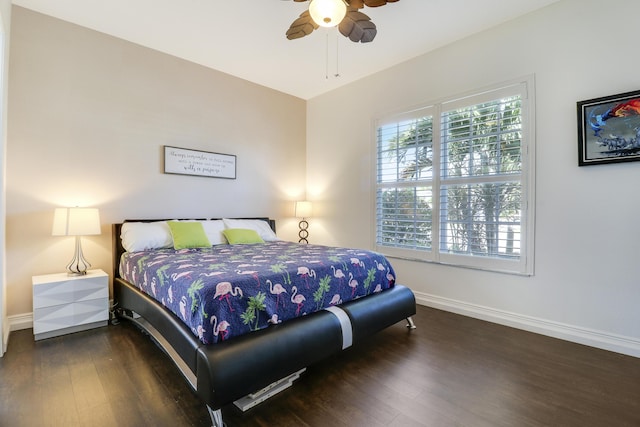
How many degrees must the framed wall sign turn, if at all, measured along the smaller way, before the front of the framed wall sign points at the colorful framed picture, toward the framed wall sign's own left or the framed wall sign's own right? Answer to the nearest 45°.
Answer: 0° — it already faces it

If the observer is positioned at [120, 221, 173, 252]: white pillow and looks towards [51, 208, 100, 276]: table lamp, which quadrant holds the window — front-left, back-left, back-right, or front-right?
back-left

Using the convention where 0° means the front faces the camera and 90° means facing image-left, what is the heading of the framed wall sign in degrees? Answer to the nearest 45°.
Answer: approximately 315°

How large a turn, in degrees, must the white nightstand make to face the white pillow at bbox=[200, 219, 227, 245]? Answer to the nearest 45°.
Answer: approximately 45° to its left

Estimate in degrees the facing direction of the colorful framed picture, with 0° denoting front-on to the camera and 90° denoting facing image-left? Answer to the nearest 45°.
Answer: approximately 45°

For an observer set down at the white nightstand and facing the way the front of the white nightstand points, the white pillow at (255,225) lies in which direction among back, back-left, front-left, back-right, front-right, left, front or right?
front-left

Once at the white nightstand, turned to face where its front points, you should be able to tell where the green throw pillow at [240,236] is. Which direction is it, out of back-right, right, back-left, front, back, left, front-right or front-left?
front-left

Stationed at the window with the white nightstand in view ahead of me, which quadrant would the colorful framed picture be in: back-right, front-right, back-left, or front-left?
back-left
